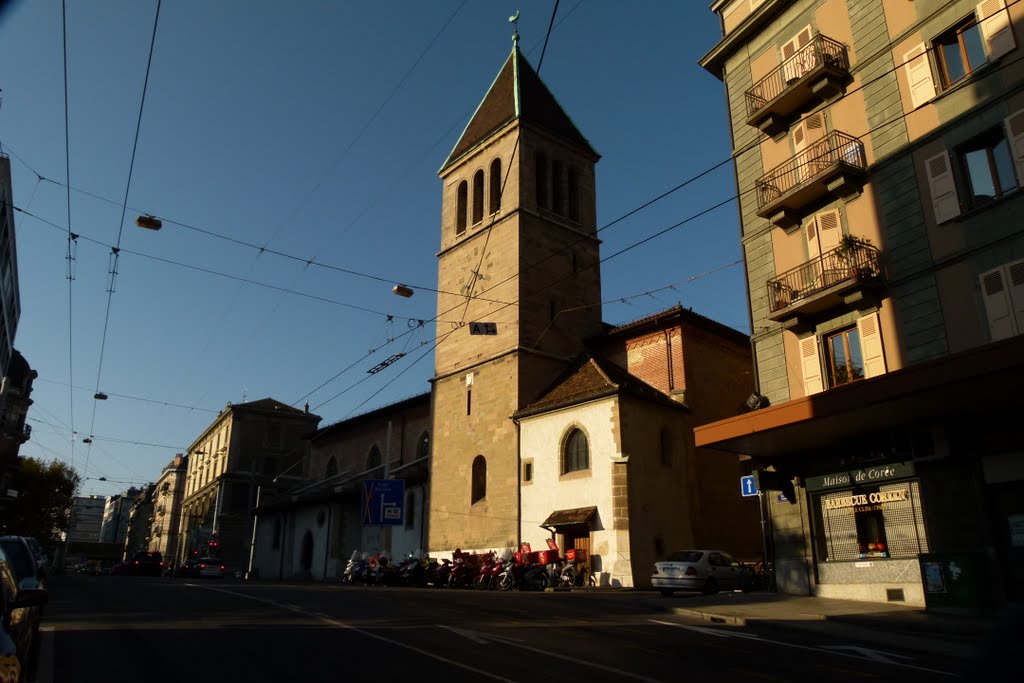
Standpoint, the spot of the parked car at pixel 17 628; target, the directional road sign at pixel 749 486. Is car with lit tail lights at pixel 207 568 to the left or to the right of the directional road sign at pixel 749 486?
left

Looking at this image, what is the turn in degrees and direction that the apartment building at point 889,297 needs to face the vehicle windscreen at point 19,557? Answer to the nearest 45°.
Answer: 0° — it already faces it

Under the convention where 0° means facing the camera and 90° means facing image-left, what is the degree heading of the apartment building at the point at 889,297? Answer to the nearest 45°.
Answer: approximately 45°

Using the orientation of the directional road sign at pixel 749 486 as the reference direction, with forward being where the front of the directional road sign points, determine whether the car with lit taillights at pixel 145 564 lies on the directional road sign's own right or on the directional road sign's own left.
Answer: on the directional road sign's own right

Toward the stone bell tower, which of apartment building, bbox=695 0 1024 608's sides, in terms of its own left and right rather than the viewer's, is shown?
right

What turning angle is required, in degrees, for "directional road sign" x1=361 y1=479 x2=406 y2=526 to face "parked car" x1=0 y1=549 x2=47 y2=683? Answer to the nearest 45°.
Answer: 0° — it already faces it

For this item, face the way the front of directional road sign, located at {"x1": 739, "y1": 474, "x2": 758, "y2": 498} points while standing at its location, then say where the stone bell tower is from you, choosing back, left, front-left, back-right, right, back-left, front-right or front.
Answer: back-right

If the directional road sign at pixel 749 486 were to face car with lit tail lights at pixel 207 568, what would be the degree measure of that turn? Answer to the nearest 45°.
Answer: approximately 135° to its right

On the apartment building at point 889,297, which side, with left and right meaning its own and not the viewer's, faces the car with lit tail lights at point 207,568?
right

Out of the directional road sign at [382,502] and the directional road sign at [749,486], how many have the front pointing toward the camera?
2

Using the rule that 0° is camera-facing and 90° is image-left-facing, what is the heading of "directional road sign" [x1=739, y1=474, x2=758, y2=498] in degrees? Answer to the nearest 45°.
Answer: approximately 0°

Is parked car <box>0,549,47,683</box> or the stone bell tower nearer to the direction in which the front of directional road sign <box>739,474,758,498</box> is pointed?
the parked car

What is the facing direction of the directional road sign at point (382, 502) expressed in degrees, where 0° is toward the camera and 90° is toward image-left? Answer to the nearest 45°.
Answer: approximately 0°

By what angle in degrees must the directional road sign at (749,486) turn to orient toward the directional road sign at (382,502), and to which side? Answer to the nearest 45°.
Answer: approximately 135° to its right
